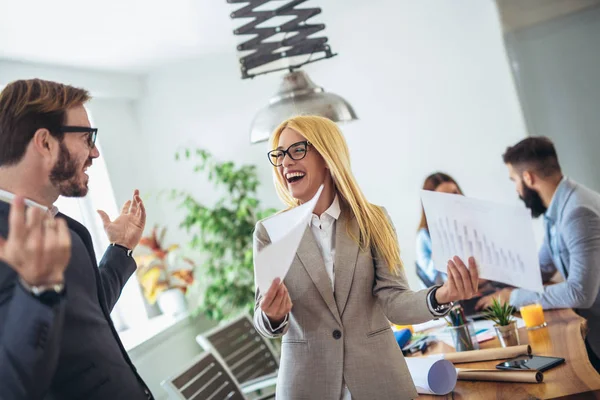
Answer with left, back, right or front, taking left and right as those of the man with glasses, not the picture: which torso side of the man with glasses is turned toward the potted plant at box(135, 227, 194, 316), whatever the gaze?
left

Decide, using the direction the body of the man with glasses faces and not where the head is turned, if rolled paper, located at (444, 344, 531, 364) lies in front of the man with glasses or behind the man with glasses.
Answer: in front

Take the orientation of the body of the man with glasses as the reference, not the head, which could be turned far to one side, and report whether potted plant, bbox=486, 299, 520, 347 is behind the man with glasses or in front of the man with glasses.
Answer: in front

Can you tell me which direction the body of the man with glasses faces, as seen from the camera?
to the viewer's right

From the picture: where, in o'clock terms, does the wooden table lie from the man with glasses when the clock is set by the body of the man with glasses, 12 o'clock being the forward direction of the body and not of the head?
The wooden table is roughly at 12 o'clock from the man with glasses.

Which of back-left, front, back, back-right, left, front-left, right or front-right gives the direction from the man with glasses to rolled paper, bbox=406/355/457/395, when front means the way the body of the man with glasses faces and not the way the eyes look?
front

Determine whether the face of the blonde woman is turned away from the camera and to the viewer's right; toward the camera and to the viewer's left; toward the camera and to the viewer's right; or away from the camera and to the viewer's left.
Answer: toward the camera and to the viewer's left

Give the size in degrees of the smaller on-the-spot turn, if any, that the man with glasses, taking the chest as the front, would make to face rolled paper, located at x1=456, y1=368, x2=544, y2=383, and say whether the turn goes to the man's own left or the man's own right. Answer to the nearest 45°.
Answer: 0° — they already face it

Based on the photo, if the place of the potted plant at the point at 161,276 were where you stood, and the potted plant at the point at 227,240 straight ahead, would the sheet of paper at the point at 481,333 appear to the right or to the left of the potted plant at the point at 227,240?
right

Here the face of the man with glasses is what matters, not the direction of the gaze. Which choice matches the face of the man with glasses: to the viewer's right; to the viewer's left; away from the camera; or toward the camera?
to the viewer's right

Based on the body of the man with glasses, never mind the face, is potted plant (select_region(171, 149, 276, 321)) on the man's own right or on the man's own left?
on the man's own left
